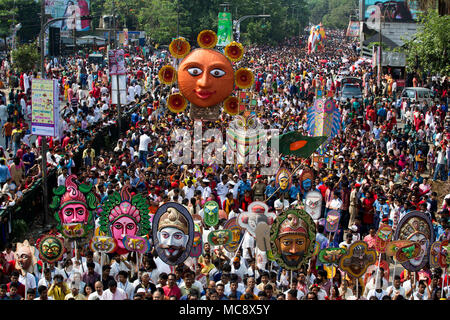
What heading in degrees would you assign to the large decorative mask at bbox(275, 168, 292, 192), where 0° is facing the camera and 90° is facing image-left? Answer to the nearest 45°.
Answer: approximately 0°

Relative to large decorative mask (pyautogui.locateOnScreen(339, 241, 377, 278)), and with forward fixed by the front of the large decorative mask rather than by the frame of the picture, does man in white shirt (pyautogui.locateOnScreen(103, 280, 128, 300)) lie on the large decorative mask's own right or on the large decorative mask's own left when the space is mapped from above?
on the large decorative mask's own right

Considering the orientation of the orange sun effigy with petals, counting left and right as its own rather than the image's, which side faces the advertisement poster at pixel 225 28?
back

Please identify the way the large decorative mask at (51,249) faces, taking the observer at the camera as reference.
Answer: facing the viewer

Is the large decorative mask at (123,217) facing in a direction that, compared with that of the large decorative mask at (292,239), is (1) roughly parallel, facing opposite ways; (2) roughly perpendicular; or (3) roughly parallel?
roughly parallel

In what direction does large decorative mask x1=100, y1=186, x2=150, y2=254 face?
toward the camera

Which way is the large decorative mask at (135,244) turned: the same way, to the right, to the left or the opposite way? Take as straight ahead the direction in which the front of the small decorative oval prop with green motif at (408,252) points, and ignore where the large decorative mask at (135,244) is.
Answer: the same way

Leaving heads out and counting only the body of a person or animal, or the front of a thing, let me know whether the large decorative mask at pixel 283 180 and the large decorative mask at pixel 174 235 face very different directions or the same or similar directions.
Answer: same or similar directions

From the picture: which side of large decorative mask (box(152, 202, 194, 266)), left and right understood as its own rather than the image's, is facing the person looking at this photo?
front

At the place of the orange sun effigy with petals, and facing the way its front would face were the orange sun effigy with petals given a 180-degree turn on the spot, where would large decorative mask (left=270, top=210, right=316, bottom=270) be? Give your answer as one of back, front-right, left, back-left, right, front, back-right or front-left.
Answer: back

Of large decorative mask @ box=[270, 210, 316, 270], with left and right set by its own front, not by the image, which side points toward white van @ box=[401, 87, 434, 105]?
back

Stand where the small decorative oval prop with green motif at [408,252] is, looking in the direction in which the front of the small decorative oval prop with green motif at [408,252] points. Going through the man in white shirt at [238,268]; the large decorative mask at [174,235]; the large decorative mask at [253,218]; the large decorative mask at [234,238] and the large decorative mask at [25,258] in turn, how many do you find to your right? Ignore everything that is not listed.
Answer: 5

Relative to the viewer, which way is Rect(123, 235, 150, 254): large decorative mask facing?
toward the camera
